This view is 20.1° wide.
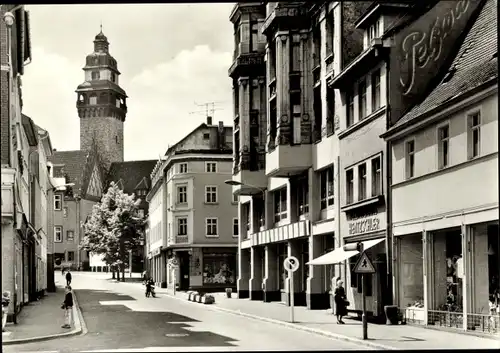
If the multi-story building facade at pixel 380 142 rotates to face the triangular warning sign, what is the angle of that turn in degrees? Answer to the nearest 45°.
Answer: approximately 45° to its left

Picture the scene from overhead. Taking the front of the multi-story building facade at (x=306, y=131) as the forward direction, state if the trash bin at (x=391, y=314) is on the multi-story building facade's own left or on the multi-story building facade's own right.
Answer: on the multi-story building facade's own left

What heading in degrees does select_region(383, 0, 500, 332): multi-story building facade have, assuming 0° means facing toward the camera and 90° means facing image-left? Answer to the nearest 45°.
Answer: approximately 45°

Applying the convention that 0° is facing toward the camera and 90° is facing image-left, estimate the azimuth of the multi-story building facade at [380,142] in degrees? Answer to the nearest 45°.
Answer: approximately 45°

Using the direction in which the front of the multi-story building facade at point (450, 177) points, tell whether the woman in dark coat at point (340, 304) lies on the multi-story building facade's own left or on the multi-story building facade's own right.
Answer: on the multi-story building facade's own right

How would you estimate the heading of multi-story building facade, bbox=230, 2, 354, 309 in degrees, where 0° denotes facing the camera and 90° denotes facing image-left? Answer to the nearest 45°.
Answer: approximately 45°

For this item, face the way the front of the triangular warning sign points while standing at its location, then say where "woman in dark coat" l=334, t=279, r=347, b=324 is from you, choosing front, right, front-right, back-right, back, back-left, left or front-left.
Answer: back

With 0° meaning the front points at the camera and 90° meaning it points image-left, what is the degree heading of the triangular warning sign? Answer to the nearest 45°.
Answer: approximately 0°

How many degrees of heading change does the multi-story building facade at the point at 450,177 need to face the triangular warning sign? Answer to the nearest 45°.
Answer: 0° — it already faces it
